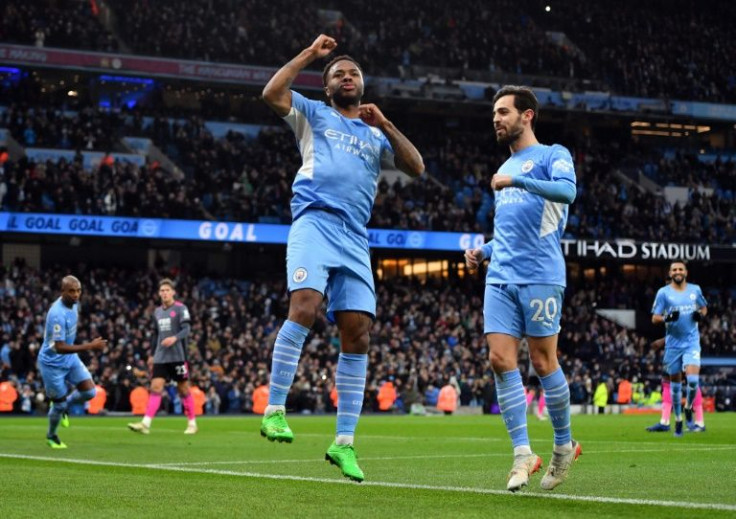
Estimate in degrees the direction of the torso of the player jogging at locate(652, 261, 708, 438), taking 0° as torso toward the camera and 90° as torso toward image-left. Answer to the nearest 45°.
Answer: approximately 0°

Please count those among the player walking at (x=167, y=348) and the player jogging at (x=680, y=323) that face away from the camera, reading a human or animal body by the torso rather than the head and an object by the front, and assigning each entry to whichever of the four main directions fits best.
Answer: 0

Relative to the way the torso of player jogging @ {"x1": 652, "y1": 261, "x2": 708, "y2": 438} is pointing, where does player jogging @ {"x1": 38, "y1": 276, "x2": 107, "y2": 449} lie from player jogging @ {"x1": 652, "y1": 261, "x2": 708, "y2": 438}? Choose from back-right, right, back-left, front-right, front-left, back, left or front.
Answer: front-right

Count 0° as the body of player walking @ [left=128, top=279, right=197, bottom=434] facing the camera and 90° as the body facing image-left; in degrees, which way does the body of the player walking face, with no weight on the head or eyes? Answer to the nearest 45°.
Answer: approximately 45°

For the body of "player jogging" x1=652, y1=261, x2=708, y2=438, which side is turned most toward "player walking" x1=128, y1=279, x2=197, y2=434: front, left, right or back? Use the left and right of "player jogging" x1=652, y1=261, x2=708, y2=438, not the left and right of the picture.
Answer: right

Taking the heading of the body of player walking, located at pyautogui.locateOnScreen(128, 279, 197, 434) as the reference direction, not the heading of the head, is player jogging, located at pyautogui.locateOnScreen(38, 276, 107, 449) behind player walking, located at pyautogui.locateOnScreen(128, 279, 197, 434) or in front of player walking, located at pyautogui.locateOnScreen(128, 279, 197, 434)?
in front

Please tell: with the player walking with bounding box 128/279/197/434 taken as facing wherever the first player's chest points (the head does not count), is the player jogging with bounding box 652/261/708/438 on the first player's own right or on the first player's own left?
on the first player's own left
